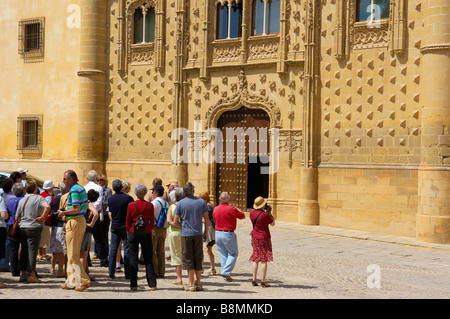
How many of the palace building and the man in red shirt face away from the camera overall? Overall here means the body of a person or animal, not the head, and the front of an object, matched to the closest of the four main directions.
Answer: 1

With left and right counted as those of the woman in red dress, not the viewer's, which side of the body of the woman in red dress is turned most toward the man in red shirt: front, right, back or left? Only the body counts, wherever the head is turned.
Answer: left

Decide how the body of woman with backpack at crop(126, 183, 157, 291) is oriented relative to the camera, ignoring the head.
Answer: away from the camera

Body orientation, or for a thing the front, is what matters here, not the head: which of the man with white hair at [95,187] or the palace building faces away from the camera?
the man with white hair

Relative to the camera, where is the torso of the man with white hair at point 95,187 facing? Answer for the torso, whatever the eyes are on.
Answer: away from the camera

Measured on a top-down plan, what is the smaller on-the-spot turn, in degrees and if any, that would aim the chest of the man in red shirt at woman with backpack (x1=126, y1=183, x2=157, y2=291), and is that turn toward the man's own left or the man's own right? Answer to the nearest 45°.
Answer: approximately 135° to the man's own left

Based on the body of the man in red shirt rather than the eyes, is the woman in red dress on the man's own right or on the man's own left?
on the man's own right

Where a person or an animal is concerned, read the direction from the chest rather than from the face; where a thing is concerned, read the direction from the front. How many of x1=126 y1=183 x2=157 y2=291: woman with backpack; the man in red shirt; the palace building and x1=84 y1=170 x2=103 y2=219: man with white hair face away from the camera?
3

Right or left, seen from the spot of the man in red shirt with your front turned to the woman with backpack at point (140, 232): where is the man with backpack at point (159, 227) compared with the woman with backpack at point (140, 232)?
right

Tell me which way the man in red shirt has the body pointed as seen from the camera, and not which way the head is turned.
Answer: away from the camera

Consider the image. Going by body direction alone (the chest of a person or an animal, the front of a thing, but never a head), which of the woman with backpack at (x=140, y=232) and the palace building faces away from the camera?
the woman with backpack

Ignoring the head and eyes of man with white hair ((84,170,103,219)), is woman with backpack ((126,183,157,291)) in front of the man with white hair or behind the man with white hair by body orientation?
behind
